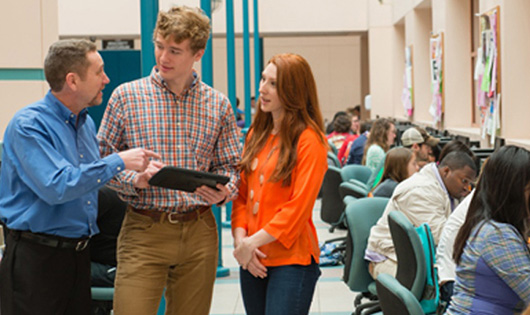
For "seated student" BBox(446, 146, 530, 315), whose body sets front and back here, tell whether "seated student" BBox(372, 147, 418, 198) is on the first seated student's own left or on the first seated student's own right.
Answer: on the first seated student's own left
